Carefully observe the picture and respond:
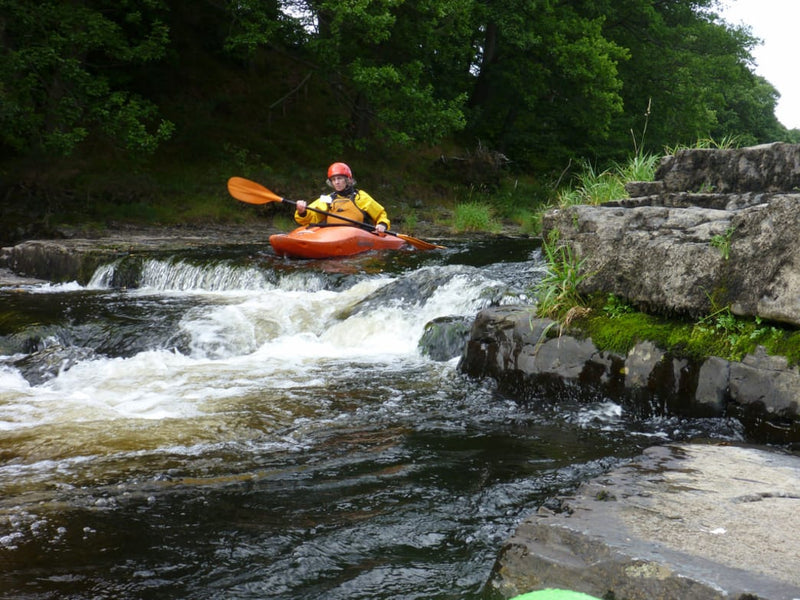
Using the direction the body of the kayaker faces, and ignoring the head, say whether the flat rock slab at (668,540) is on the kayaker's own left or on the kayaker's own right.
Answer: on the kayaker's own left

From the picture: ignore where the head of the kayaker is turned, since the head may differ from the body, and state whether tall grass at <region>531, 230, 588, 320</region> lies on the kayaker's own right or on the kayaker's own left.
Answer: on the kayaker's own left

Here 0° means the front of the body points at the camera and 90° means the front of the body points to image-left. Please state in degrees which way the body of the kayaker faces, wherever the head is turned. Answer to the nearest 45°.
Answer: approximately 45°

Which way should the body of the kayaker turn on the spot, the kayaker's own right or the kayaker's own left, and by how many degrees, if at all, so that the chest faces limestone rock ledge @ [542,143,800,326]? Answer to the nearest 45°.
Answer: approximately 45° to the kayaker's own left

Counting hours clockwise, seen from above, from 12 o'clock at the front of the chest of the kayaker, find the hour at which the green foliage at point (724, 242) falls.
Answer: The green foliage is roughly at 10 o'clock from the kayaker.

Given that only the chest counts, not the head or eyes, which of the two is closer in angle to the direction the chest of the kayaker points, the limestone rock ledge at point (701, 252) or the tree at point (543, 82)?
the limestone rock ledge

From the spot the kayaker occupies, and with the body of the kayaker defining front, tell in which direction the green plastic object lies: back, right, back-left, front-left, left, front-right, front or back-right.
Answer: front-left

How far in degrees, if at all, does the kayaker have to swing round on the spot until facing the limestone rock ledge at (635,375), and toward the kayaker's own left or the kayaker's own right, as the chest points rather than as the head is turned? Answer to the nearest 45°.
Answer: approximately 45° to the kayaker's own left
